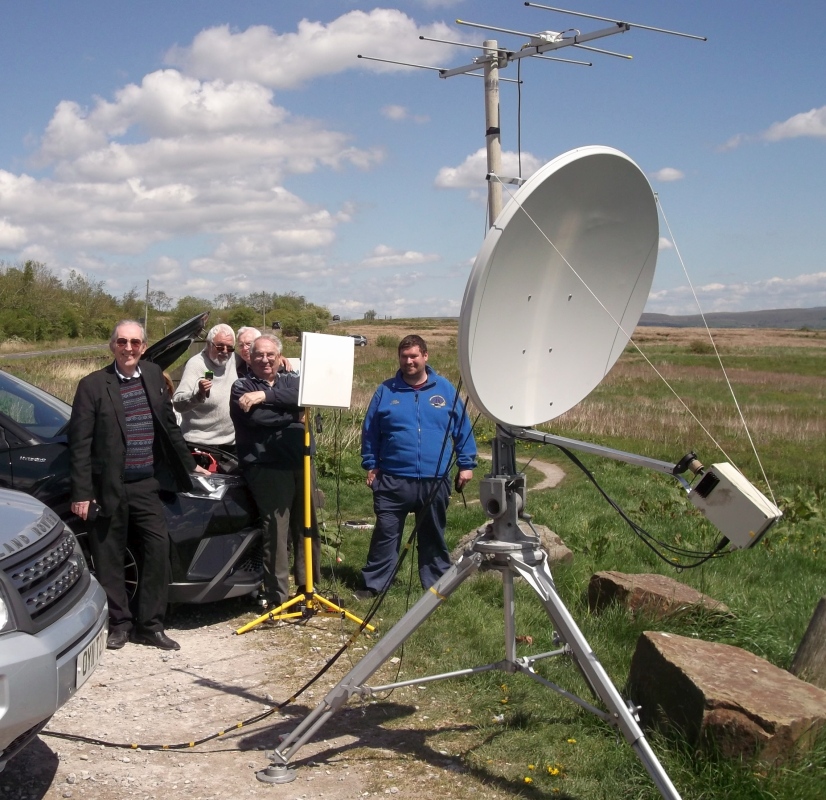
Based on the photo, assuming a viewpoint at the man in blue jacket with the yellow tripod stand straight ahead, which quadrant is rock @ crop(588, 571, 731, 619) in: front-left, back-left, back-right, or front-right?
back-left

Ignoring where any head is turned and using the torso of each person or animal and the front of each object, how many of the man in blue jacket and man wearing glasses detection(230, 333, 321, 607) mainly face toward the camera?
2

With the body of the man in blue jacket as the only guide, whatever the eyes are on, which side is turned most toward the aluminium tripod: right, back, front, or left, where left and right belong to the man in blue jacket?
front

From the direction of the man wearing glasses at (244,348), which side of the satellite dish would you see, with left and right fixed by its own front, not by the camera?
back

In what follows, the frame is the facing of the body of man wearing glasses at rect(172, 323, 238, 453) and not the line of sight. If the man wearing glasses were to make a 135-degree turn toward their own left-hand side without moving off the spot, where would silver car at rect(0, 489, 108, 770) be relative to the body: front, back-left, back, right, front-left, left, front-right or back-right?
back

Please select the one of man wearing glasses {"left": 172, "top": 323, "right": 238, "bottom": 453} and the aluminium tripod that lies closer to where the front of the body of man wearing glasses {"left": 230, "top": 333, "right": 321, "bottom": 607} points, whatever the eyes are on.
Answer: the aluminium tripod

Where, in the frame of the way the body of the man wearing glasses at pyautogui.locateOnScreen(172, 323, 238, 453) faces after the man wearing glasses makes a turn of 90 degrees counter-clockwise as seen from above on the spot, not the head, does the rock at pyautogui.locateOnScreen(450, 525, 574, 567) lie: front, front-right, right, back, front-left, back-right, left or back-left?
front-right

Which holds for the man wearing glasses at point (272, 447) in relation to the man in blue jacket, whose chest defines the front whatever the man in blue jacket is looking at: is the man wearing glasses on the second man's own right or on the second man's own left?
on the second man's own right

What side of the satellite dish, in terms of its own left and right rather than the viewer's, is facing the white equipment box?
front

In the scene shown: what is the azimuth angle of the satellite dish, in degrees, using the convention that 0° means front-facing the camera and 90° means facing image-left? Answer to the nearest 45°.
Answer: approximately 315°

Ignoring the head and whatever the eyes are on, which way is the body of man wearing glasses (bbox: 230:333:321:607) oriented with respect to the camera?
toward the camera

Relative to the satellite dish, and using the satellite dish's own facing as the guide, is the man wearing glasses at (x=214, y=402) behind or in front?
behind
